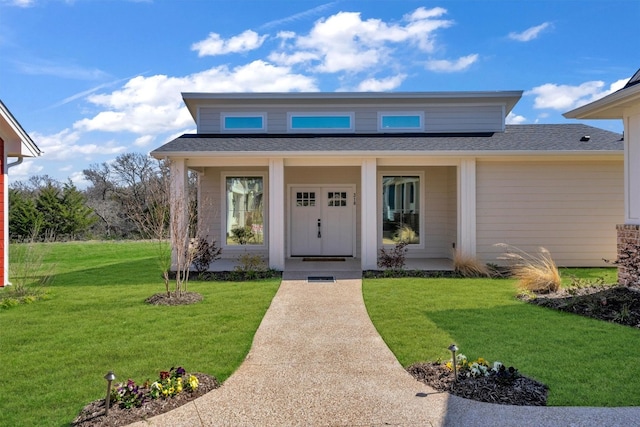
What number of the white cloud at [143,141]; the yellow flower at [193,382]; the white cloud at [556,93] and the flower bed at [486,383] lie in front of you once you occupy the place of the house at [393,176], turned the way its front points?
2

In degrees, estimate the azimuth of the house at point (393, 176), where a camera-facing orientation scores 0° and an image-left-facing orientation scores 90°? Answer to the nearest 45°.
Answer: approximately 0°

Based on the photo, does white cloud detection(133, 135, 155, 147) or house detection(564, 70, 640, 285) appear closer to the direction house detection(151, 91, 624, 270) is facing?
the house

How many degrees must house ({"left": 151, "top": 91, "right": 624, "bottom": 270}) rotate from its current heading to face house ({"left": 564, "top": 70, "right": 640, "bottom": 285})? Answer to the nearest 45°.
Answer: approximately 45° to its left

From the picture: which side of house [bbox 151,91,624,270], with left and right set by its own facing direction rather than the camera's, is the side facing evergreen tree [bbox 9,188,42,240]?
right

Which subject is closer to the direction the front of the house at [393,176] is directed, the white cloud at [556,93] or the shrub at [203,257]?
the shrub

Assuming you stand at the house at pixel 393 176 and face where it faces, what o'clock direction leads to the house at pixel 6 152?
the house at pixel 6 152 is roughly at 2 o'clock from the house at pixel 393 176.

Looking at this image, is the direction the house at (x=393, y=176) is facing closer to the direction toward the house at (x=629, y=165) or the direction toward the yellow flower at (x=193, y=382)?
the yellow flower
